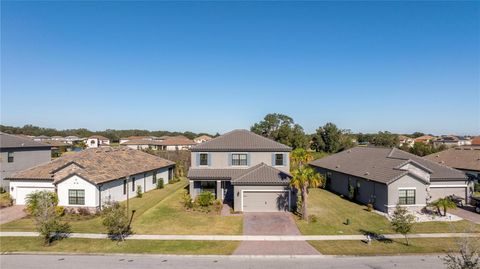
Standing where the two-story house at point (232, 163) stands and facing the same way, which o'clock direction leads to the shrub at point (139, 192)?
The shrub is roughly at 3 o'clock from the two-story house.

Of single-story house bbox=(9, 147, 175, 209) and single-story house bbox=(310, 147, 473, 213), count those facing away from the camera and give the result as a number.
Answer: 0

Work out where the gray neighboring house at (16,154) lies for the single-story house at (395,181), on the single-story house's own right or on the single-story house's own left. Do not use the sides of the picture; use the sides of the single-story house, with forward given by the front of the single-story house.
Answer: on the single-story house's own right

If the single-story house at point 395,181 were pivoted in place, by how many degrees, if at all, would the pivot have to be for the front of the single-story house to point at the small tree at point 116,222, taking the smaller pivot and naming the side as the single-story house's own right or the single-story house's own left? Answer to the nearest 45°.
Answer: approximately 90° to the single-story house's own right

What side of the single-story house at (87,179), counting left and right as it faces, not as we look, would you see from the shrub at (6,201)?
right

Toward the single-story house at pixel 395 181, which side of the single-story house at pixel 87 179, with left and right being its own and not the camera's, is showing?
left

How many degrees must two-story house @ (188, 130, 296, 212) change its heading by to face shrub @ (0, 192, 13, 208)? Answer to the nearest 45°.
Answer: approximately 90° to its right

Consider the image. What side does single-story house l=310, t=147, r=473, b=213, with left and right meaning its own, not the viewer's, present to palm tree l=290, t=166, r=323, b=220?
right

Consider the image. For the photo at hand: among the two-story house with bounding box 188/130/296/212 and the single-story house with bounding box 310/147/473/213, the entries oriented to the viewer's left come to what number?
0

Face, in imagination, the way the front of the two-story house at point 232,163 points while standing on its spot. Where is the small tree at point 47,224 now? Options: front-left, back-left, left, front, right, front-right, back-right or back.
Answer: front-right

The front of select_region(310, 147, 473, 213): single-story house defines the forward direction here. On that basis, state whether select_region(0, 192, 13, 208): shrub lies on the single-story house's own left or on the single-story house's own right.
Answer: on the single-story house's own right

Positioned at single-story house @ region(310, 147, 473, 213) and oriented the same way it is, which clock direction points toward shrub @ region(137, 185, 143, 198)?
The shrub is roughly at 4 o'clock from the single-story house.
